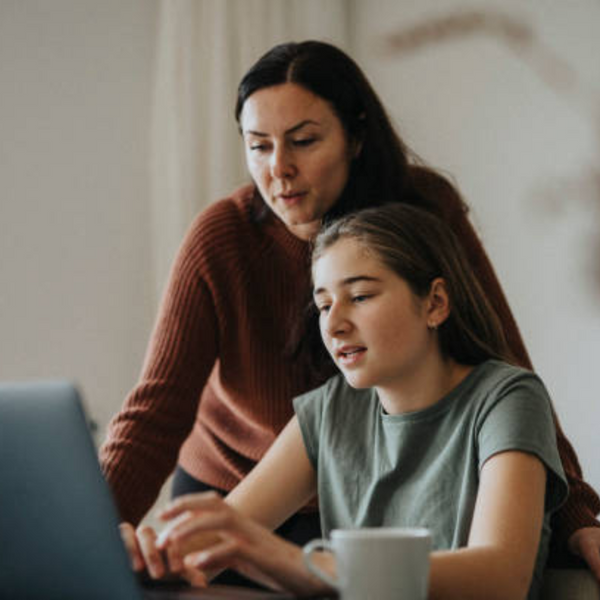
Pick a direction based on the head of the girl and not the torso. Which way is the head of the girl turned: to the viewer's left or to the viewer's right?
to the viewer's left

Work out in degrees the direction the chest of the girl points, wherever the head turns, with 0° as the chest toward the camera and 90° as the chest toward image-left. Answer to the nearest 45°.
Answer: approximately 45°
